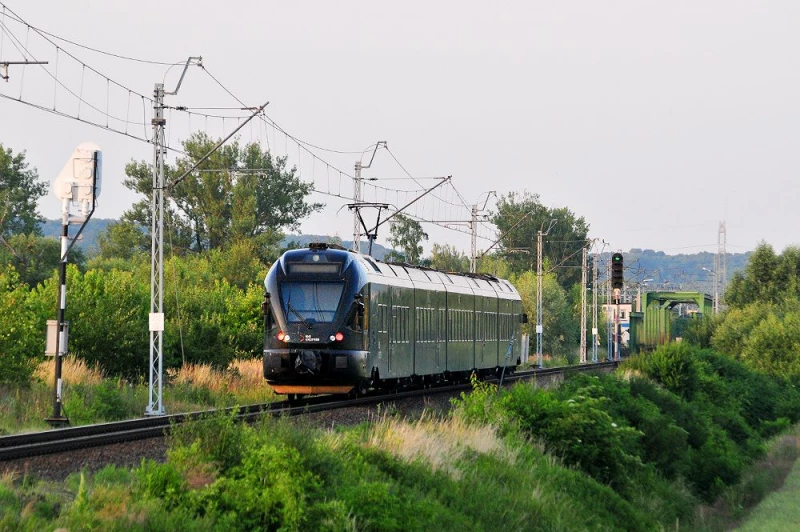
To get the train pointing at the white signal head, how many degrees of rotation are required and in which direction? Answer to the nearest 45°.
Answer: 0° — it already faces it

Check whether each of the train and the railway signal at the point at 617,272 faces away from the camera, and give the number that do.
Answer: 0

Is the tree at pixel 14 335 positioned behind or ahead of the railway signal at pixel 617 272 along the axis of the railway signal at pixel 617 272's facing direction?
ahead

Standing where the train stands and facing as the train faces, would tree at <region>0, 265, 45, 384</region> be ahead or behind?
ahead

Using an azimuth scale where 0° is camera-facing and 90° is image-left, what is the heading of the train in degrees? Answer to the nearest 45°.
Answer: approximately 45°

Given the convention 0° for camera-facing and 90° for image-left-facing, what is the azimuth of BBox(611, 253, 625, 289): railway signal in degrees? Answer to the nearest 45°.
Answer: approximately 0°
